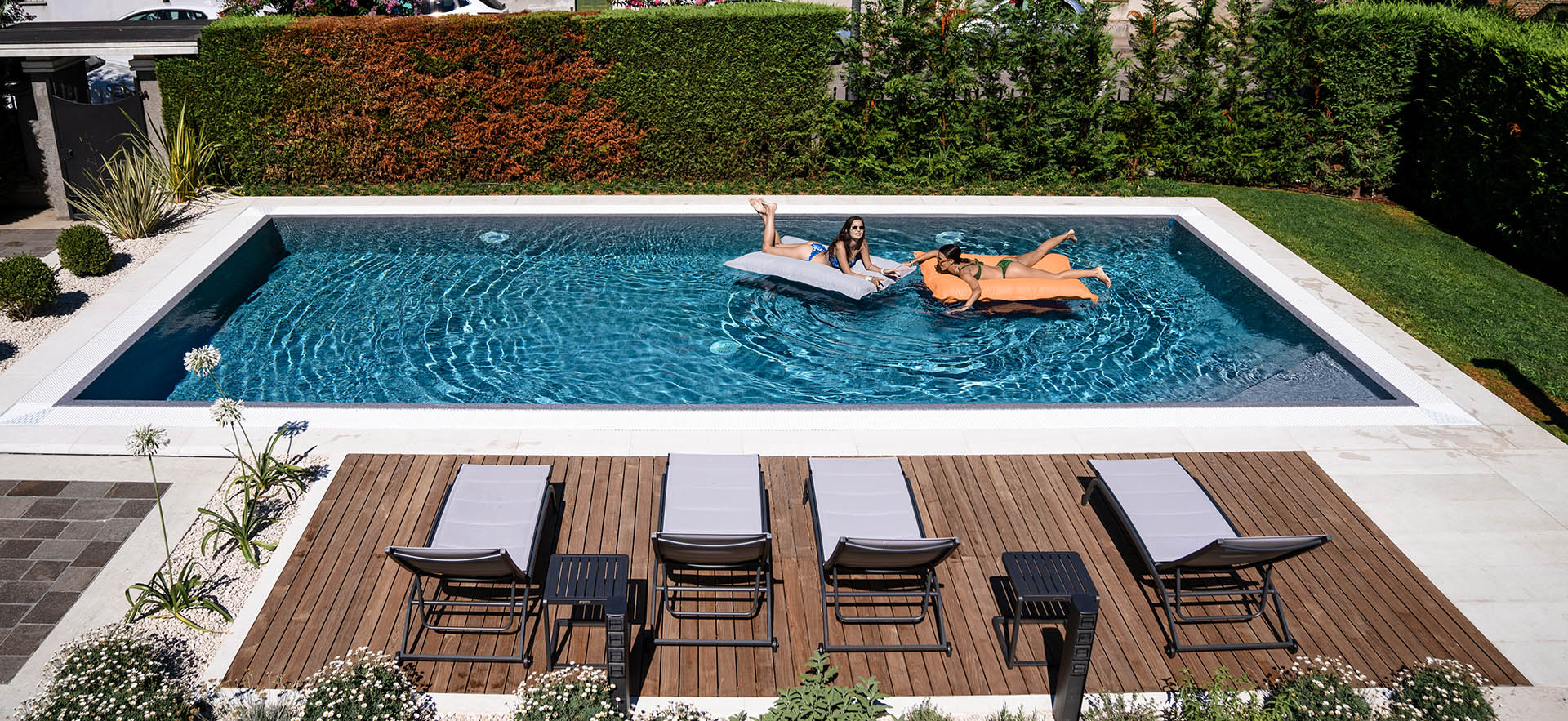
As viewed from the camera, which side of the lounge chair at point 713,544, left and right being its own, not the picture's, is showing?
back

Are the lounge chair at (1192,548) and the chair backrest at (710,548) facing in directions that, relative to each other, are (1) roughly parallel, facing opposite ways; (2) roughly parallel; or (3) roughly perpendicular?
roughly parallel

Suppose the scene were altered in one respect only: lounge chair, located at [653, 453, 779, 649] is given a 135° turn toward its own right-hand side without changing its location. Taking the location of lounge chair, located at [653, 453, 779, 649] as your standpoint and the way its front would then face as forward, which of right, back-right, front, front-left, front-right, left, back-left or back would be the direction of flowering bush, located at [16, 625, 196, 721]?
back-right

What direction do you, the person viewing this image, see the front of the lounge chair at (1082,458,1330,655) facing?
facing away from the viewer and to the left of the viewer

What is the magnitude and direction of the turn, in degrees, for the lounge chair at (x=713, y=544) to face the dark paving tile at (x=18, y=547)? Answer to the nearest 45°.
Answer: approximately 90° to its left

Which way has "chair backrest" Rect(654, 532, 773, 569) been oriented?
away from the camera

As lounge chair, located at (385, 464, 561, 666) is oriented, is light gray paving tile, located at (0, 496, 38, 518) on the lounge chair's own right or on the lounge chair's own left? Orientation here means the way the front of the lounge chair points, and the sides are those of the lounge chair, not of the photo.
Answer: on the lounge chair's own left

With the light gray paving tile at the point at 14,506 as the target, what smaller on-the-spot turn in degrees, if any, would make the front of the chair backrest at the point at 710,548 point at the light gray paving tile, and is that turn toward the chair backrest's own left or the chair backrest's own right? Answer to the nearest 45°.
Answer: approximately 90° to the chair backrest's own left

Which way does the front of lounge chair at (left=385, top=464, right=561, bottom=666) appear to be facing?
away from the camera

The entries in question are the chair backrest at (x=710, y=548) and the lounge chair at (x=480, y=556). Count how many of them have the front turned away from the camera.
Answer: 2

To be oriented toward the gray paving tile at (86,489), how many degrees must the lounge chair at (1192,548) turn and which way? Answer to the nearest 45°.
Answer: approximately 90° to its left

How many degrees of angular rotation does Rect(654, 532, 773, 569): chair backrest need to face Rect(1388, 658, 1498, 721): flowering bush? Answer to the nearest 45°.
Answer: approximately 90° to its right

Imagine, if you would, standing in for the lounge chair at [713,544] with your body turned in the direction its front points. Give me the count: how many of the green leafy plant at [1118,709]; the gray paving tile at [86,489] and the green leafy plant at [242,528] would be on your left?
2

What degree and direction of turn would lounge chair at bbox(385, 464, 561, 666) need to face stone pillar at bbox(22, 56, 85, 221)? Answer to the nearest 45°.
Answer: approximately 45° to its left
